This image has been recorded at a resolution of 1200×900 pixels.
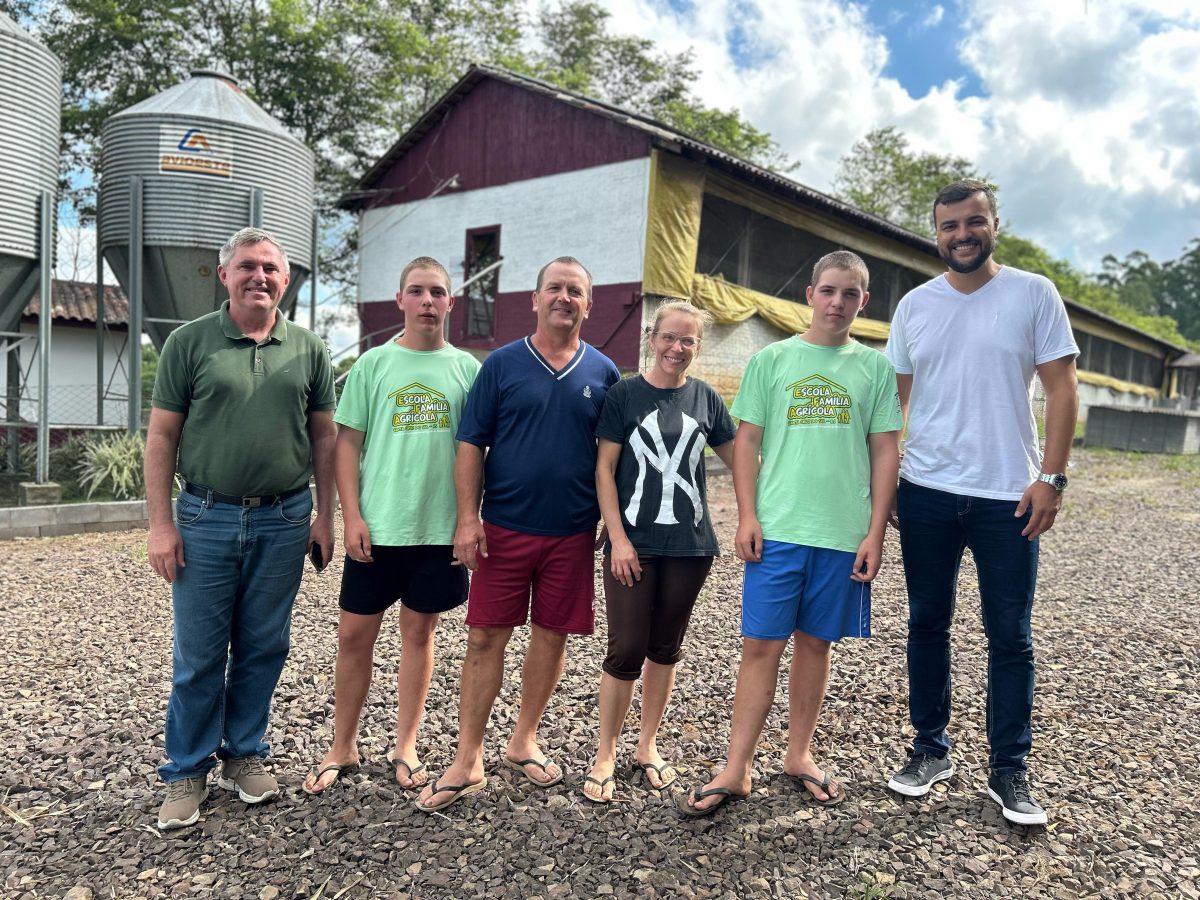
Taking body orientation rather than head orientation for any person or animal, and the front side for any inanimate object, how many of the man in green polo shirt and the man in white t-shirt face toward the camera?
2

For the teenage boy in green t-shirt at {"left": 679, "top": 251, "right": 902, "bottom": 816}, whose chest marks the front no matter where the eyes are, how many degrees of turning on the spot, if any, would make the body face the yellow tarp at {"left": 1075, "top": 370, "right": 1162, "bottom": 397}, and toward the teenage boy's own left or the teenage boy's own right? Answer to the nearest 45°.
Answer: approximately 180°

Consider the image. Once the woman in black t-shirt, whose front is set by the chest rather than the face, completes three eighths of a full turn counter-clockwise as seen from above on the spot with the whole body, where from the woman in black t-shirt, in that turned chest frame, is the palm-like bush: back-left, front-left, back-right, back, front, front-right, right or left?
left

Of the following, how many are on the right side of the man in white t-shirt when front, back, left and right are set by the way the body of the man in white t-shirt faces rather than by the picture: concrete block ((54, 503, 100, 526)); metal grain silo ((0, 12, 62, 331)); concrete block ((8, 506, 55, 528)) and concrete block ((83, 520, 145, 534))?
4

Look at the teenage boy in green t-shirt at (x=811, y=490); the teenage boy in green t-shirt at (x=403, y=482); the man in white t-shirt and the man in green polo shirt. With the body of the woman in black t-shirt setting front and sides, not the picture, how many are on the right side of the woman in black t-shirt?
2

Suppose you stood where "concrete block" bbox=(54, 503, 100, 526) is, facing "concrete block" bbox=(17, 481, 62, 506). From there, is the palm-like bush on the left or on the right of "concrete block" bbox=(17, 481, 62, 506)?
right

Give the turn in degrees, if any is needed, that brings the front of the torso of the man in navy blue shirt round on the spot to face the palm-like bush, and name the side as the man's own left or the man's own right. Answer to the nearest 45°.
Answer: approximately 135° to the man's own right

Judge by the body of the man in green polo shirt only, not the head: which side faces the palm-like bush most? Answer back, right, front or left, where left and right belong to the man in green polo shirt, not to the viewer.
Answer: back

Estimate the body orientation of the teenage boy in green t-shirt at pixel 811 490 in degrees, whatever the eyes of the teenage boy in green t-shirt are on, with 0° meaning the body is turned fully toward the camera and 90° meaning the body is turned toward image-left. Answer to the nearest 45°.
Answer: approximately 0°

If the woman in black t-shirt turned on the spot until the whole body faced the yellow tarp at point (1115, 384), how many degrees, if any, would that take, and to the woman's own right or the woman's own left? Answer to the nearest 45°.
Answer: approximately 135° to the woman's own left
